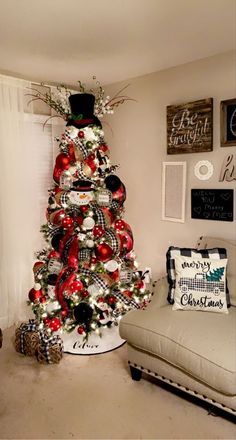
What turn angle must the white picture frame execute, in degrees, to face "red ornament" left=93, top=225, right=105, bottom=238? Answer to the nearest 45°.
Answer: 0° — it already faces it

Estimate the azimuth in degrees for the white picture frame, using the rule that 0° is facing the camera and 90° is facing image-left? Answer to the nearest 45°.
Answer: approximately 45°

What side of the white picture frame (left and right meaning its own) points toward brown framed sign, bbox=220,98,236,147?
left

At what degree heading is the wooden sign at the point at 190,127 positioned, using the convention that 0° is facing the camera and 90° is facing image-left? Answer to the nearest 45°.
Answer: approximately 45°

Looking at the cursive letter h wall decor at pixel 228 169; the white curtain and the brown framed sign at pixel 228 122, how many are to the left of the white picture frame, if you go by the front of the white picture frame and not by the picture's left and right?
2

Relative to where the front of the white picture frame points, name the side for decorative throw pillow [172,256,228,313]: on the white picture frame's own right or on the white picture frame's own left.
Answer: on the white picture frame's own left
